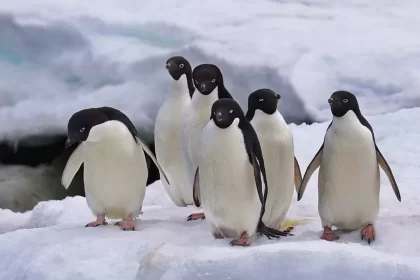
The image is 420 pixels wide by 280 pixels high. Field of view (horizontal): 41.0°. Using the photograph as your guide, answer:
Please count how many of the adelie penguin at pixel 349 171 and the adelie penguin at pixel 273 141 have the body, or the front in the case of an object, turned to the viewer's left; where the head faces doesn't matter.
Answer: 0

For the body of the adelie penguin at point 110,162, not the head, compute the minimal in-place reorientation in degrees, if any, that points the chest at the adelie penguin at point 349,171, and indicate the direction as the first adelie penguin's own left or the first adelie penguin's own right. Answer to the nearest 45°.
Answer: approximately 135° to the first adelie penguin's own left

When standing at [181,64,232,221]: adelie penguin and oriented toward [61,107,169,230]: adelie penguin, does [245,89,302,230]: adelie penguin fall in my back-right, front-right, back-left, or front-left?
back-left

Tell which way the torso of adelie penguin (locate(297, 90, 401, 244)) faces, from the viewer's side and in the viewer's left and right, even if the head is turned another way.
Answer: facing the viewer

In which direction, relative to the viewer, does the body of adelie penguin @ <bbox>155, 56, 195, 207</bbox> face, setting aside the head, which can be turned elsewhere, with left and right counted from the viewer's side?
facing the viewer and to the left of the viewer

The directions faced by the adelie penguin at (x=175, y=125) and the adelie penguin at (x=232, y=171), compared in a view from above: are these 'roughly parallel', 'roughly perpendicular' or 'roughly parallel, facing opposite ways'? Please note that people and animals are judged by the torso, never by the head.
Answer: roughly parallel

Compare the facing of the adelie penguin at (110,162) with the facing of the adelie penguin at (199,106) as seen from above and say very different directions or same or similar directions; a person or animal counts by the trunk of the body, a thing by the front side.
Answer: same or similar directions

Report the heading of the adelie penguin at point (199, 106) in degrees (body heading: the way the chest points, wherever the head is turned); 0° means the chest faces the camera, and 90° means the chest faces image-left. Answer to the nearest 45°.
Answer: approximately 45°

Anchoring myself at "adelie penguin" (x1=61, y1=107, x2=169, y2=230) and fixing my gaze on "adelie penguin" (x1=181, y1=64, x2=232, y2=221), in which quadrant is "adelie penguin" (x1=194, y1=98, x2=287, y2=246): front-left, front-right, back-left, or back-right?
front-right

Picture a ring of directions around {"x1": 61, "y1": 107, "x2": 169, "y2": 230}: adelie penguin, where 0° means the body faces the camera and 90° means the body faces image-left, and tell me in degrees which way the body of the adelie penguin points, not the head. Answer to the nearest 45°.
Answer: approximately 45°

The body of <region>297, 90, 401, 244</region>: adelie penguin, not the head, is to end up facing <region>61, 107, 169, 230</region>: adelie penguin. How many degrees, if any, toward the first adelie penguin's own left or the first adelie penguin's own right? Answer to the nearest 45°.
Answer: approximately 90° to the first adelie penguin's own right
